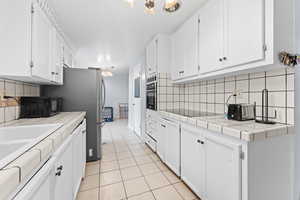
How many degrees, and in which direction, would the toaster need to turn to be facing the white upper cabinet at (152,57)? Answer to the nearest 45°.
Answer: approximately 90° to its right

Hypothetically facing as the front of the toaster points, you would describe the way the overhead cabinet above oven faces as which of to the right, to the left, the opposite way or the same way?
the same way

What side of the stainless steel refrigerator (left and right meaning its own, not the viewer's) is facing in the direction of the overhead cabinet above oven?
front

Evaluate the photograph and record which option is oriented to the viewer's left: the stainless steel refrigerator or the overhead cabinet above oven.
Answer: the overhead cabinet above oven

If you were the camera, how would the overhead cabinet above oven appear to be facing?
facing to the left of the viewer

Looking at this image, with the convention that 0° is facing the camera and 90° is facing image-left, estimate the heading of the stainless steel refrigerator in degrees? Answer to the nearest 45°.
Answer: approximately 270°

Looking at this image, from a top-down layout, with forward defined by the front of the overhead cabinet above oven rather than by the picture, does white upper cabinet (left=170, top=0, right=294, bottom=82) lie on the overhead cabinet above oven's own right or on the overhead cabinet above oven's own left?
on the overhead cabinet above oven's own left

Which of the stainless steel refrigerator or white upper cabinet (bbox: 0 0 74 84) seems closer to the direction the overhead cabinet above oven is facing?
the stainless steel refrigerator

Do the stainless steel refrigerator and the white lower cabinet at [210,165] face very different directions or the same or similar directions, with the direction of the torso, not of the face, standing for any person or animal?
very different directions

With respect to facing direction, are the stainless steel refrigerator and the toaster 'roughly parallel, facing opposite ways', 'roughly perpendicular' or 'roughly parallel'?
roughly parallel, facing opposite ways

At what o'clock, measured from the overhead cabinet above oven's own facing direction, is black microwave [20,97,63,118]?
The black microwave is roughly at 11 o'clock from the overhead cabinet above oven.

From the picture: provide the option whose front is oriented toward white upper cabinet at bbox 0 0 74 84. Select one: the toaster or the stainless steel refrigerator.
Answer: the toaster

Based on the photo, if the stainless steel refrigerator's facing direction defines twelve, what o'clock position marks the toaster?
The toaster is roughly at 2 o'clock from the stainless steel refrigerator.

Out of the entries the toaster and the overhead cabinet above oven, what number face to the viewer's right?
0

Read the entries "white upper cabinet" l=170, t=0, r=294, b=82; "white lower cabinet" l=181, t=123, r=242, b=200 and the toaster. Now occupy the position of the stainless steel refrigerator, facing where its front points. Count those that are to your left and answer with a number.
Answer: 0

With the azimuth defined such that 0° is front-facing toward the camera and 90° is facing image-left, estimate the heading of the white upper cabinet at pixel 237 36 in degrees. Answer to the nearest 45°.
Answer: approximately 45°

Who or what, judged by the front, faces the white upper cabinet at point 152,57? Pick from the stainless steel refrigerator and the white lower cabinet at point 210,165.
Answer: the stainless steel refrigerator
